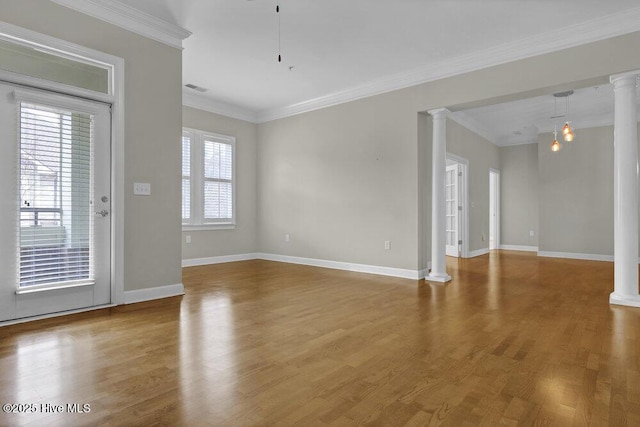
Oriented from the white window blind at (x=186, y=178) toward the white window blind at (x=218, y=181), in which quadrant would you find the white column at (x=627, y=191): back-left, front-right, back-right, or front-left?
front-right

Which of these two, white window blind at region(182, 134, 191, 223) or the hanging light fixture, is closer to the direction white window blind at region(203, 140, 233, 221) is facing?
the hanging light fixture

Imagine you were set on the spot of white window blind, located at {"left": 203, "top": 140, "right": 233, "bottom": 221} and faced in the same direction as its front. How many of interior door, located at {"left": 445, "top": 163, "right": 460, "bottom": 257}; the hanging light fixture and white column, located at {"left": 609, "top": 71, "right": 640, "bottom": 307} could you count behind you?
0

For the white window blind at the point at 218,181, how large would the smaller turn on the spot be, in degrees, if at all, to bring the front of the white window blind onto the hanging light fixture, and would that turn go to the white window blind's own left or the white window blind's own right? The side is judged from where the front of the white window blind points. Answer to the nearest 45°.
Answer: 0° — it already faces it

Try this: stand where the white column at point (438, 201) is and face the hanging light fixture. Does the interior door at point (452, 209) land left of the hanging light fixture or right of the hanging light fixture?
left

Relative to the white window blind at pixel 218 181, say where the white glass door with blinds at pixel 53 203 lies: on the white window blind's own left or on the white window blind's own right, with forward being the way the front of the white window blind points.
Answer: on the white window blind's own right

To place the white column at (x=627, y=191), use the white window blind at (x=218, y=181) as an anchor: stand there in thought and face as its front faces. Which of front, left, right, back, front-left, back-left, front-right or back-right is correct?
front

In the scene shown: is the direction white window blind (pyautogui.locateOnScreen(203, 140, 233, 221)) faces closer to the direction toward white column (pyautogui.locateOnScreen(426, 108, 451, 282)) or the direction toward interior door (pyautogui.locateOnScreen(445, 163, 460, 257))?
the white column

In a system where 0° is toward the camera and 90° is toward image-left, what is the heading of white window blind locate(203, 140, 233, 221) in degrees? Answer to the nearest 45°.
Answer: approximately 315°

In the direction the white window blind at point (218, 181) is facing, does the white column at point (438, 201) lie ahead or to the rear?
ahead

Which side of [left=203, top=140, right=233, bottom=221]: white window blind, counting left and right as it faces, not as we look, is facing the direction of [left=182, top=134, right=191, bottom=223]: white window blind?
right

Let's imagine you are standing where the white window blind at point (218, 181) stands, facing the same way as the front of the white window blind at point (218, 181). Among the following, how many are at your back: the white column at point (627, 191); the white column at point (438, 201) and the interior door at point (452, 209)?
0
